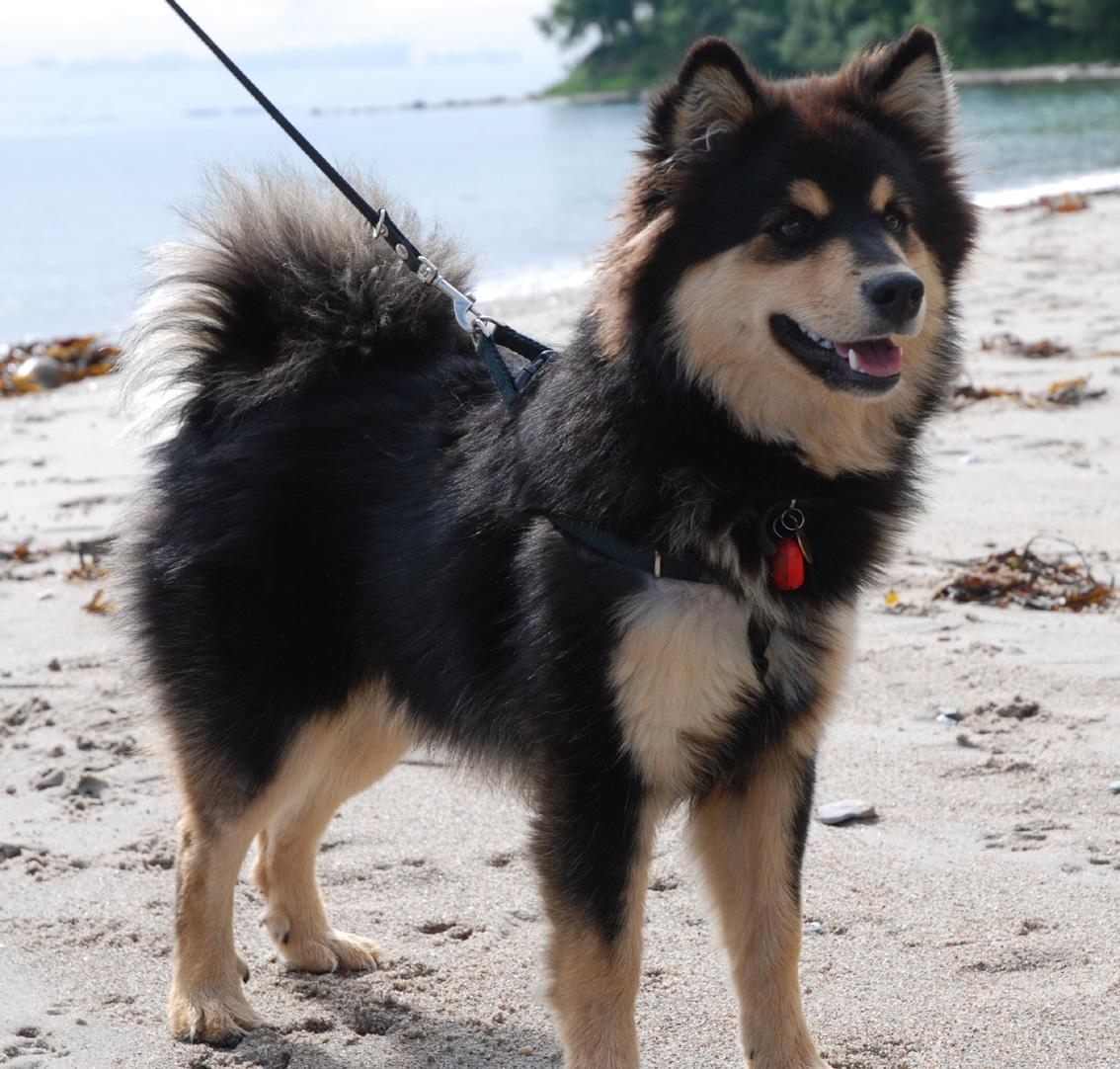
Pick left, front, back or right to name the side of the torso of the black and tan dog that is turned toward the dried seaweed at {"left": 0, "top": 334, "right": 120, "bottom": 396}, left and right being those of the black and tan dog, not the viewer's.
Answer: back

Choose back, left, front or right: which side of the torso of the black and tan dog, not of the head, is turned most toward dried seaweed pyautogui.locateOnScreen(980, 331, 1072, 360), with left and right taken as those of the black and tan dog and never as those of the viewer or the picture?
left

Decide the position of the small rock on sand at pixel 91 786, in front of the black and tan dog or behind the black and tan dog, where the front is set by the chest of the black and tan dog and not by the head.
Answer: behind

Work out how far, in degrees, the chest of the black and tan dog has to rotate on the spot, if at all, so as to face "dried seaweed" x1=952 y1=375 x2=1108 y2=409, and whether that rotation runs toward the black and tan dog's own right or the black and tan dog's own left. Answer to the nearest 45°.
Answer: approximately 90° to the black and tan dog's own left

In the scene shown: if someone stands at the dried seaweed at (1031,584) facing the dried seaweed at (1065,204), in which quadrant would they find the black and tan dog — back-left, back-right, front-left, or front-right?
back-left

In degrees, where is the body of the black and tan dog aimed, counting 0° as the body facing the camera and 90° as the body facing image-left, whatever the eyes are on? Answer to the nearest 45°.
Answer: approximately 315°

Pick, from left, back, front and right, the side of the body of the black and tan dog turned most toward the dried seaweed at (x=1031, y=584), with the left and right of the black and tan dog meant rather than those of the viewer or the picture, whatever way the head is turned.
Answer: left
